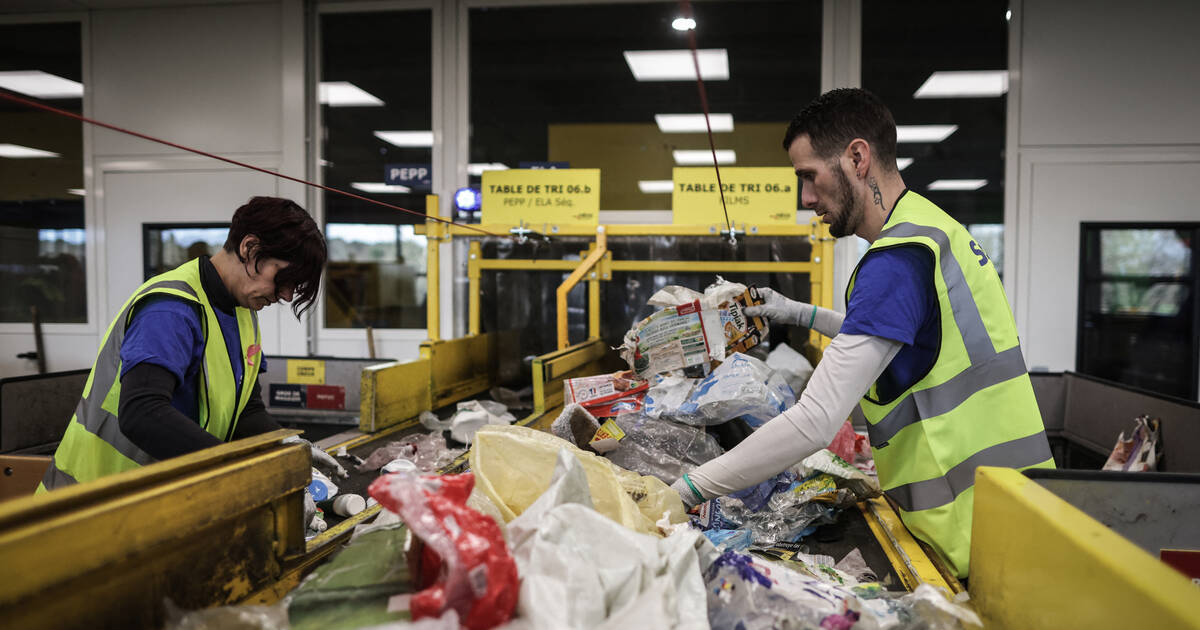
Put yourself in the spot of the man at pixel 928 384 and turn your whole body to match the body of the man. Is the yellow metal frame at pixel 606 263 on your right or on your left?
on your right

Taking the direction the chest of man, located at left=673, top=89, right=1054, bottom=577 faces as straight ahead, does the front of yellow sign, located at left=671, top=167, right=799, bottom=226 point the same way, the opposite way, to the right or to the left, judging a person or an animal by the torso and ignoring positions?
to the left

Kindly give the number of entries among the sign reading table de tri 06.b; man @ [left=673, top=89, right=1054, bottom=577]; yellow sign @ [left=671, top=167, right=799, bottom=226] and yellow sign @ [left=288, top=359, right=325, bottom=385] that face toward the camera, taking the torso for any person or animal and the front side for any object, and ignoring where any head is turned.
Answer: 3

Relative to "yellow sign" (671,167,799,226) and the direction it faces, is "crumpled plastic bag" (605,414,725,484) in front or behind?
in front

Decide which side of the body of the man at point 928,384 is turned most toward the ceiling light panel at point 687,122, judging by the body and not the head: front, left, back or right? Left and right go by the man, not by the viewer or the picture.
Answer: right

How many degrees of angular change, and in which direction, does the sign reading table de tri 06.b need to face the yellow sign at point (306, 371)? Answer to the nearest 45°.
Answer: approximately 90° to its right

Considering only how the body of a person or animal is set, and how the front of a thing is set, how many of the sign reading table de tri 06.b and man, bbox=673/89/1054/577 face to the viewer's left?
1

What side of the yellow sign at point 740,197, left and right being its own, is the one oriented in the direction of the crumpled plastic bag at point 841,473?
front

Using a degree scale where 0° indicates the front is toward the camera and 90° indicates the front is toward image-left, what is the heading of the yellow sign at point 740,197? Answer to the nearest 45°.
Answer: approximately 0°

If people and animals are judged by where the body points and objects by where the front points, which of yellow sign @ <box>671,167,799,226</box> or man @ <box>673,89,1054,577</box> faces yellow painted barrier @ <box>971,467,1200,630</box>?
the yellow sign

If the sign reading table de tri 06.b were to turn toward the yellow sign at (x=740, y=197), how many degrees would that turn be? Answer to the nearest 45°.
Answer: approximately 90° to its left

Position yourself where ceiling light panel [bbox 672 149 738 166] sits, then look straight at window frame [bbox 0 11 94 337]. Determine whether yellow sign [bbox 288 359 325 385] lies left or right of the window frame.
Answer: left

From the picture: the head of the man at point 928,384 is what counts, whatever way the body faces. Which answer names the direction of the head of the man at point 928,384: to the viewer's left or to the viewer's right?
to the viewer's left

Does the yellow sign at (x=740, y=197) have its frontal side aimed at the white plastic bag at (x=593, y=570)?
yes

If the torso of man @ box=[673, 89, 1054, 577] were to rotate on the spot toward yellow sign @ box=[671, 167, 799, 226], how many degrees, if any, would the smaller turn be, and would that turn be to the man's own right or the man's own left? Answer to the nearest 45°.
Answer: approximately 90° to the man's own right

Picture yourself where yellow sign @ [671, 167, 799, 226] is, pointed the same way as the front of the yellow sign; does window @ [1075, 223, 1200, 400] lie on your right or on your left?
on your left
